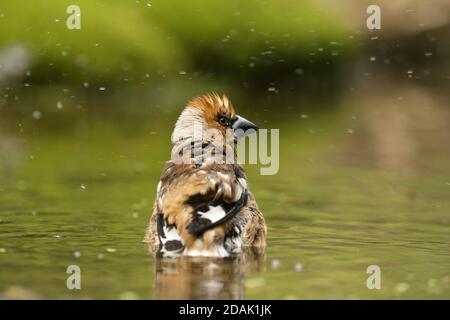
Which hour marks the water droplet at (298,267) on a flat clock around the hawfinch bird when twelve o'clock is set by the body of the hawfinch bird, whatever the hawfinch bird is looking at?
The water droplet is roughly at 4 o'clock from the hawfinch bird.

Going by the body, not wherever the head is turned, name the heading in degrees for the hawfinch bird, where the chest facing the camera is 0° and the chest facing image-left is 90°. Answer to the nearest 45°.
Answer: approximately 225°

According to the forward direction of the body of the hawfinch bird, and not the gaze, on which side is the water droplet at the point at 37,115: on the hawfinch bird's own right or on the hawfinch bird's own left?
on the hawfinch bird's own left
